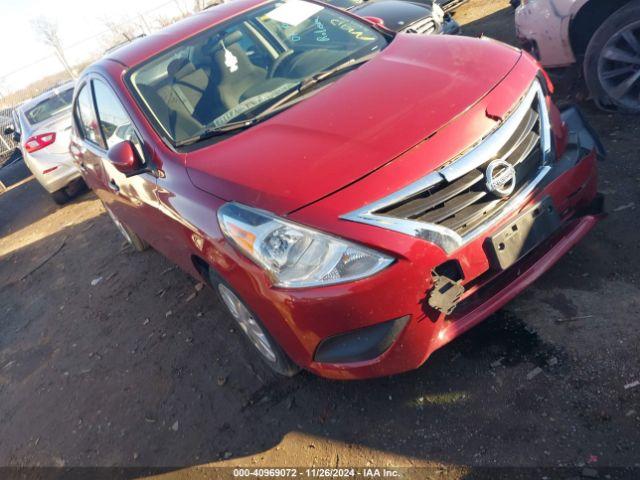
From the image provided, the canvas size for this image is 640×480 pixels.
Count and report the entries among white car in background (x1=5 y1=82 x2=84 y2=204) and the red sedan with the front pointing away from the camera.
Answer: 1

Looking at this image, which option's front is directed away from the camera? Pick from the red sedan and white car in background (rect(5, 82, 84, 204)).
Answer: the white car in background

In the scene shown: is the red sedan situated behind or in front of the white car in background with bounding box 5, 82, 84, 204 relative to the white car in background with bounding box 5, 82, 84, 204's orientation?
behind

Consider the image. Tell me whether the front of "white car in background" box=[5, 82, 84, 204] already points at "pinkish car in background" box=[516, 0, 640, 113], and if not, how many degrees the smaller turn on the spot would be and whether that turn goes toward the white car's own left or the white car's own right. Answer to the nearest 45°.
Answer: approximately 135° to the white car's own right

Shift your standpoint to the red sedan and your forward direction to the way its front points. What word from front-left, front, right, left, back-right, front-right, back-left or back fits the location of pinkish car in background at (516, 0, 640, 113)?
left

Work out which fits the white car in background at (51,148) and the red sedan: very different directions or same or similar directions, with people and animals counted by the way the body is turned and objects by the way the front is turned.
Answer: very different directions

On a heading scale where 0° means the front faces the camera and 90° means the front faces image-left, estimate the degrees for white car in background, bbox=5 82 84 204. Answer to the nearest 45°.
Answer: approximately 180°

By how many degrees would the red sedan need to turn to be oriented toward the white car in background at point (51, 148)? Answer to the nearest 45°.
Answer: approximately 180°

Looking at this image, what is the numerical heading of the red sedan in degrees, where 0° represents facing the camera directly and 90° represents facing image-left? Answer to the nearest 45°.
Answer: approximately 315°
